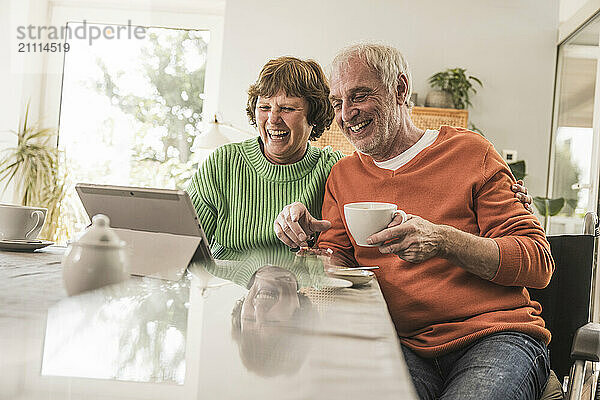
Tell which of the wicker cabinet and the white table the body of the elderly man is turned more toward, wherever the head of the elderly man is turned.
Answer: the white table

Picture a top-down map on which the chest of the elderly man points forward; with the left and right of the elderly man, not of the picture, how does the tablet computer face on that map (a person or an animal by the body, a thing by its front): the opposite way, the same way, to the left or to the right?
the opposite way

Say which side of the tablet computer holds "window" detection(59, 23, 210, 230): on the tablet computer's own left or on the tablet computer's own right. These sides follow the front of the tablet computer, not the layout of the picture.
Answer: on the tablet computer's own left

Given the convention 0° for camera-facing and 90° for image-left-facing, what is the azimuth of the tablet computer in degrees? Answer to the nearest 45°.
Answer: approximately 225°

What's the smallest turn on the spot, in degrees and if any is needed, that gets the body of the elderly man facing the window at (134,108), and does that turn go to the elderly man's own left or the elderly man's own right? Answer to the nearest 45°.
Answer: approximately 90° to the elderly man's own right

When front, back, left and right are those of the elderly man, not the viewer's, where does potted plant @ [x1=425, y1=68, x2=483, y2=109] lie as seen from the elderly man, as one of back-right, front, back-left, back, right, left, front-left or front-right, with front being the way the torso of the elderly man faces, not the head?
back-right

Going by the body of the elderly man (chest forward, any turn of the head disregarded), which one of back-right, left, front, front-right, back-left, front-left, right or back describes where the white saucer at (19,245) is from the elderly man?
front-right
